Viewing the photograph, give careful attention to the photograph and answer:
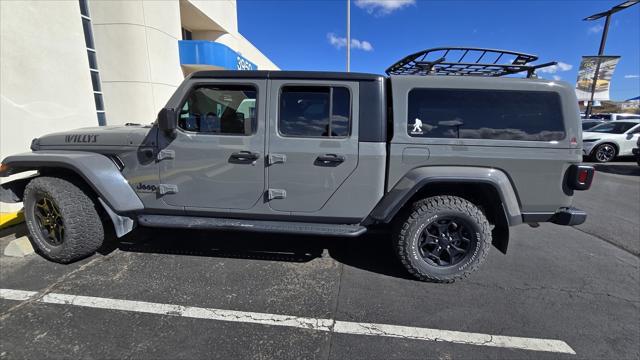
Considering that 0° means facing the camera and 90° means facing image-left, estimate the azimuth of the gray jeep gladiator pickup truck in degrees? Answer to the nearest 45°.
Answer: approximately 90°

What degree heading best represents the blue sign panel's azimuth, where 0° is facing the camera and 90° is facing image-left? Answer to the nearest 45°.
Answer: approximately 315°

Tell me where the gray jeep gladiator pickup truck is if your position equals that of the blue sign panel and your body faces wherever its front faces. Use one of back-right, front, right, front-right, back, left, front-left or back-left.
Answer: front-right

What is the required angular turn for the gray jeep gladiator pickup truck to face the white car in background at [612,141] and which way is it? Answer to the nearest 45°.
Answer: approximately 135° to its right

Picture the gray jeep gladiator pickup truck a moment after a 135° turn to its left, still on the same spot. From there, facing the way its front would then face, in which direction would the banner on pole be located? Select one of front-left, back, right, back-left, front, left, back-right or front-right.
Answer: left
